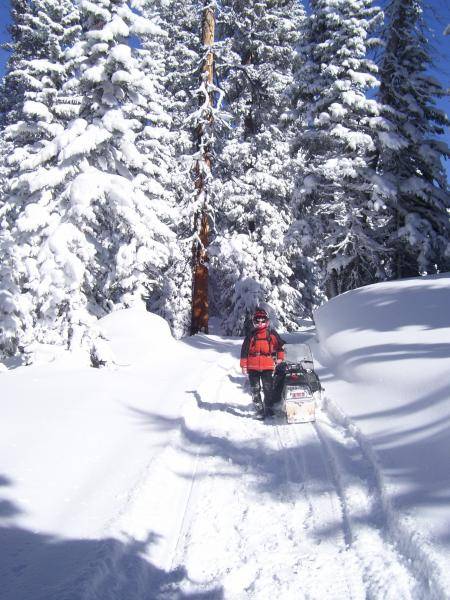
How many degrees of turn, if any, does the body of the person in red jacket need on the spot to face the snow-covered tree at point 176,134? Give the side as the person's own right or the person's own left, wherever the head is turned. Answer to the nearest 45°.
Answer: approximately 180°

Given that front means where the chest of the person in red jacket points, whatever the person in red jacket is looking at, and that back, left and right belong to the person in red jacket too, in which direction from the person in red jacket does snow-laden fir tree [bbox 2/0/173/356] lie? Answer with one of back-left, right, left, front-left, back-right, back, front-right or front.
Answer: back-right

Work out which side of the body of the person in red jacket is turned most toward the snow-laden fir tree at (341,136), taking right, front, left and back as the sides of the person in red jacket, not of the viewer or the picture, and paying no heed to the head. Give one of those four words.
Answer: back

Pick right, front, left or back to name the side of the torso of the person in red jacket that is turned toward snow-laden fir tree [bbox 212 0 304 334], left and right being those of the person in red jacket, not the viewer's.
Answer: back

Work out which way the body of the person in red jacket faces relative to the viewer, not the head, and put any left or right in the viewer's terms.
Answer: facing the viewer
